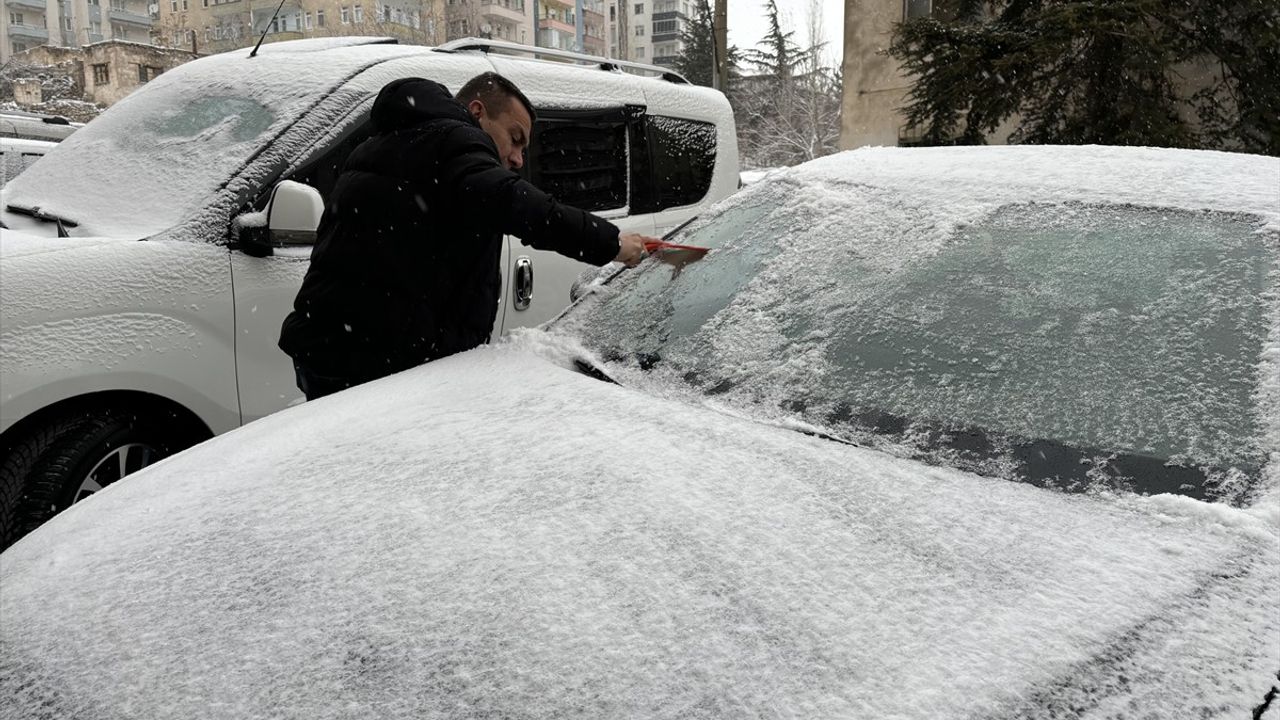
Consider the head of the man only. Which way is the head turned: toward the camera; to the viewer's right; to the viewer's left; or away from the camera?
to the viewer's right

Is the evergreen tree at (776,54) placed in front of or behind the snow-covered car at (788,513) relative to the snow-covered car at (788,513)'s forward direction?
behind

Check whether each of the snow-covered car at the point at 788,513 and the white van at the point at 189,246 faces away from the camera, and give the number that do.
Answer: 0

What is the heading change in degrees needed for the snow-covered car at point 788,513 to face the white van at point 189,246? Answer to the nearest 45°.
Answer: approximately 90° to its right

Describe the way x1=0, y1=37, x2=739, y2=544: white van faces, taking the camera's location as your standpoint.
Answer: facing the viewer and to the left of the viewer

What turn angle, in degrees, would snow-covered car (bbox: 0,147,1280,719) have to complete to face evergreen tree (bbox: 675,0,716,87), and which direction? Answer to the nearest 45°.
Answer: approximately 135° to its right

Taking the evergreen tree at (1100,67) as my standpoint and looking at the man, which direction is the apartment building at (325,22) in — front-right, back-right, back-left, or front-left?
back-right

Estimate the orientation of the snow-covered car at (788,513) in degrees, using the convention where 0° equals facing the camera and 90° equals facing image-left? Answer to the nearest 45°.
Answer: approximately 45°

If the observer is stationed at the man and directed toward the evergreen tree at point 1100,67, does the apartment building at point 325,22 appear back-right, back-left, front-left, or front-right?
front-left

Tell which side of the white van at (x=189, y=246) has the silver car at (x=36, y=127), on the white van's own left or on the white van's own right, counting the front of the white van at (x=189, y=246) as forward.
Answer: on the white van's own right
